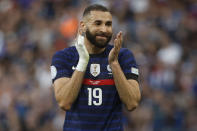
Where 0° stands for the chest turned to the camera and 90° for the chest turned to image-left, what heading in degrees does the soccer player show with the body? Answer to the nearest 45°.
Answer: approximately 0°
